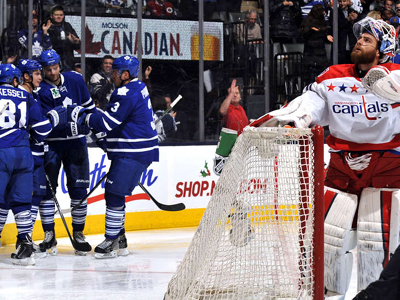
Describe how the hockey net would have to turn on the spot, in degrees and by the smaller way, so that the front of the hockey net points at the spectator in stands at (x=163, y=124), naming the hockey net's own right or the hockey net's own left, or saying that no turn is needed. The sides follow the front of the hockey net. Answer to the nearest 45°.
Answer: approximately 90° to the hockey net's own left

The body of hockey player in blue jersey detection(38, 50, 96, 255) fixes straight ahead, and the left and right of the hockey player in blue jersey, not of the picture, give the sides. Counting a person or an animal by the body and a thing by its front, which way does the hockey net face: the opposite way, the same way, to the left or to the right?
to the left

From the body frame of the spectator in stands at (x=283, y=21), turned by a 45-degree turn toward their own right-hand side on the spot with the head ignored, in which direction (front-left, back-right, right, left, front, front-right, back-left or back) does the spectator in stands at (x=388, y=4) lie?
back

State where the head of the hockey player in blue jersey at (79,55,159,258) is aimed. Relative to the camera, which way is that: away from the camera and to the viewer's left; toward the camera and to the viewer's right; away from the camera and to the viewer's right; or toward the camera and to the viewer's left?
away from the camera and to the viewer's left

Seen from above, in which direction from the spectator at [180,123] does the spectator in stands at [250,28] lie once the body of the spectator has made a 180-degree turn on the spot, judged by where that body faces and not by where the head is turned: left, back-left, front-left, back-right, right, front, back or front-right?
front

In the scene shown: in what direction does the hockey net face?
to the viewer's right

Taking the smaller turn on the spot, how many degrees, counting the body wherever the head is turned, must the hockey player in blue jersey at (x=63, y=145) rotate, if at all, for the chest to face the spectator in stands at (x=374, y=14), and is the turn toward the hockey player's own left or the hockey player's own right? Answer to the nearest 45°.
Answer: approximately 135° to the hockey player's own left

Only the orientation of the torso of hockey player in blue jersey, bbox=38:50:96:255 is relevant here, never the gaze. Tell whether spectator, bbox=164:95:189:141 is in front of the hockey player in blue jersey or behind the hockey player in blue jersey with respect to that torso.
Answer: behind

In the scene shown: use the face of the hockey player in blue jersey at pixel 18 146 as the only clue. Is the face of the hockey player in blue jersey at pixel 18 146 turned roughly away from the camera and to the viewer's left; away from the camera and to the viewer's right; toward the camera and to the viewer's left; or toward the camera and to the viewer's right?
away from the camera and to the viewer's right

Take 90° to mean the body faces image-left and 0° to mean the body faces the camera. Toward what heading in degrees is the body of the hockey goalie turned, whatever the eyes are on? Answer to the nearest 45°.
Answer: approximately 0°

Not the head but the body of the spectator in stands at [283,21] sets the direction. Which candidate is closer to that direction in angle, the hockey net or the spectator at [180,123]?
the hockey net

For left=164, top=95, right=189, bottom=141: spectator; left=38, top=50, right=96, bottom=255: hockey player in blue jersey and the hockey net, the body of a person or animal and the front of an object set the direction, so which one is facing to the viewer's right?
the hockey net
